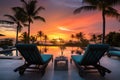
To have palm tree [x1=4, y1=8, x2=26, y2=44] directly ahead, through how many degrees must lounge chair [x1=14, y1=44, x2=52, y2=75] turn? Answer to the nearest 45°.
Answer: approximately 45° to its left

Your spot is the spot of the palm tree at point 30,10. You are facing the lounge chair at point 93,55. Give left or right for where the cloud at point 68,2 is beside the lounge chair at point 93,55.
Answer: left

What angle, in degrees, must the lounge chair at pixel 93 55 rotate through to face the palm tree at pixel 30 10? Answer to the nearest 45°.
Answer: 0° — it already faces it

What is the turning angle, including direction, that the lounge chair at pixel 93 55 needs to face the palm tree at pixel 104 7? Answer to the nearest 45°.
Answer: approximately 45° to its right

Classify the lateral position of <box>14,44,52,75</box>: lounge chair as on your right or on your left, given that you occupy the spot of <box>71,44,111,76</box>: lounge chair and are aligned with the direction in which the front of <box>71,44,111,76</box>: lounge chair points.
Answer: on your left

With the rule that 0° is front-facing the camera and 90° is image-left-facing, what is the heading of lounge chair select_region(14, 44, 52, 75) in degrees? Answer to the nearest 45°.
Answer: approximately 225°

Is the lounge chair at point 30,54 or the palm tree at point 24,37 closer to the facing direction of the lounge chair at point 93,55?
the palm tree

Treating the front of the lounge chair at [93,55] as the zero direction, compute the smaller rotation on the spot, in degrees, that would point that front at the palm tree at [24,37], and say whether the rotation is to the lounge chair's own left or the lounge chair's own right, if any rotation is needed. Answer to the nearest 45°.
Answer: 0° — it already faces it

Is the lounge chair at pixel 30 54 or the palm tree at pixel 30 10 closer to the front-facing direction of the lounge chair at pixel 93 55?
the palm tree

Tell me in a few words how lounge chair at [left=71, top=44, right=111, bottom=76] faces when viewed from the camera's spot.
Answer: facing away from the viewer and to the left of the viewer
